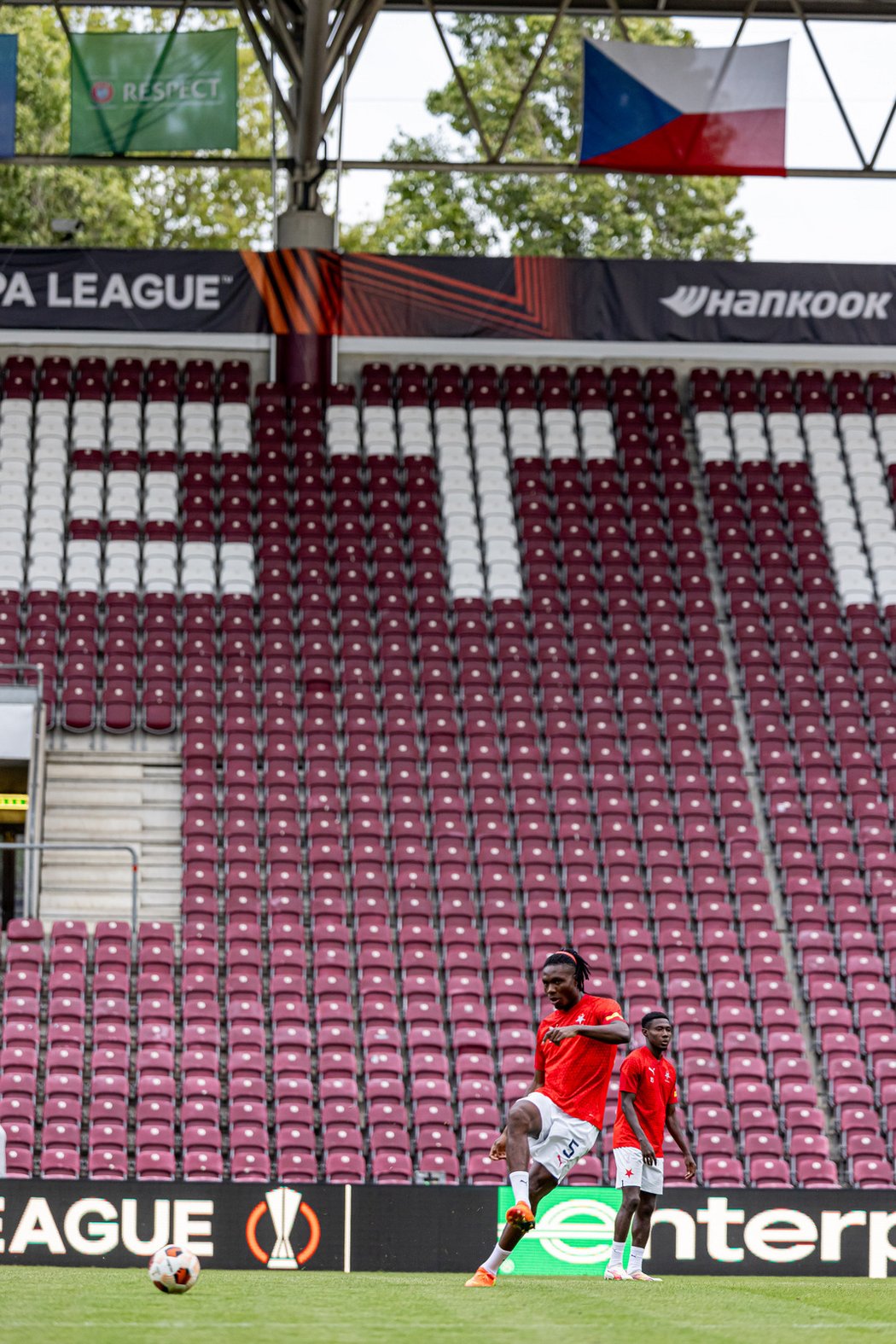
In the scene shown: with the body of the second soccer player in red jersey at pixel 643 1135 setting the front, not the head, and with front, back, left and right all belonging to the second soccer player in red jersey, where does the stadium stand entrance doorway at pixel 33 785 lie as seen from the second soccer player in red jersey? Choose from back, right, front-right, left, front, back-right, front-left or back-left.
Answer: back

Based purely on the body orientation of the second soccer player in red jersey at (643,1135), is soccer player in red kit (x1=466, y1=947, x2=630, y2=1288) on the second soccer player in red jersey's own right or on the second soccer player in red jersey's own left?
on the second soccer player in red jersey's own right

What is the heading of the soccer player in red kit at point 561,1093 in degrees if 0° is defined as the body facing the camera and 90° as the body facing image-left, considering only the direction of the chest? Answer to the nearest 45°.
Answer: approximately 45°

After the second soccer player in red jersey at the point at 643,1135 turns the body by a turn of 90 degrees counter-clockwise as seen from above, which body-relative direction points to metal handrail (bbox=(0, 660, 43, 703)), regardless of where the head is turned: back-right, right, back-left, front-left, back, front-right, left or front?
left

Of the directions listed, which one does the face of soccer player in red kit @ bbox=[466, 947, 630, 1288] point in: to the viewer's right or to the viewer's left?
to the viewer's left

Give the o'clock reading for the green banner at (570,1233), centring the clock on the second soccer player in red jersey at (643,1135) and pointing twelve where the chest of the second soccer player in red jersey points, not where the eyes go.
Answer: The green banner is roughly at 7 o'clock from the second soccer player in red jersey.

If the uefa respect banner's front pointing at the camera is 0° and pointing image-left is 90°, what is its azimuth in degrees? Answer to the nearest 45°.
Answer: approximately 0°

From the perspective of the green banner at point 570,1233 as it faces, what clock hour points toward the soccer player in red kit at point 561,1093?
The soccer player in red kit is roughly at 12 o'clock from the green banner.

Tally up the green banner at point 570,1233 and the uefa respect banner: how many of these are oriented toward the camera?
2
